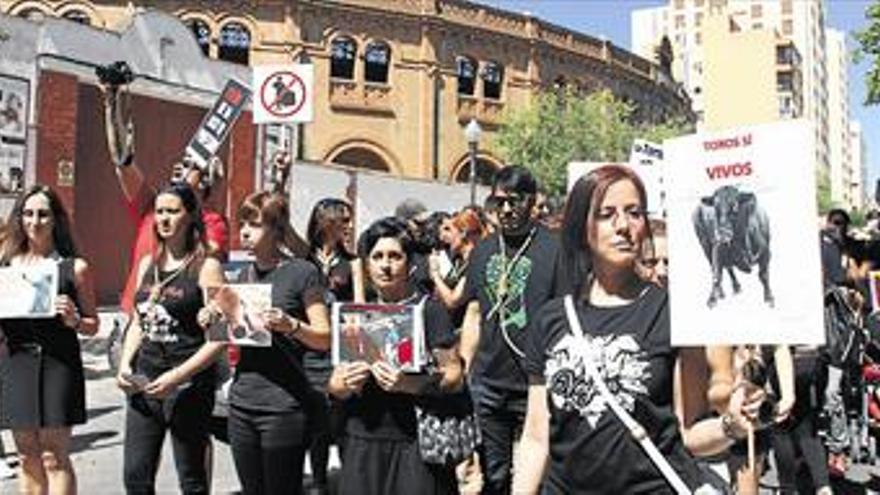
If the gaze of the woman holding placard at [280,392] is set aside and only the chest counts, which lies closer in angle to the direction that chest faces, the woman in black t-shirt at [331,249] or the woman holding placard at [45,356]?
the woman holding placard

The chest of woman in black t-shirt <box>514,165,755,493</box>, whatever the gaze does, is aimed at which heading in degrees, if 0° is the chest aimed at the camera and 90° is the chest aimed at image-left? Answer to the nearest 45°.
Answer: approximately 0°

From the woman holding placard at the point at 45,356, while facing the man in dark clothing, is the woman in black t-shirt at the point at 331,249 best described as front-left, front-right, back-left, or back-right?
front-left

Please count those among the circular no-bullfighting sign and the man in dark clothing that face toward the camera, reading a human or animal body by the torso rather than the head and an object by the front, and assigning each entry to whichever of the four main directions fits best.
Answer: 2

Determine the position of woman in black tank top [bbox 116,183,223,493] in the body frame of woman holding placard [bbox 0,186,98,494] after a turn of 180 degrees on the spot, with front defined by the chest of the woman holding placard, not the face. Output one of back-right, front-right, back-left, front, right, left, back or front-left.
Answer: back-right

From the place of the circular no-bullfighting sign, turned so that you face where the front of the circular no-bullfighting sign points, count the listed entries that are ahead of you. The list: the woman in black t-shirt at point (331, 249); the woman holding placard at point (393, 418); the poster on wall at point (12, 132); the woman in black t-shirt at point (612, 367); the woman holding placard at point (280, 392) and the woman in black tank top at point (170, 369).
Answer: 5

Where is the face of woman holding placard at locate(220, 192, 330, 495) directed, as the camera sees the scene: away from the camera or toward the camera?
toward the camera

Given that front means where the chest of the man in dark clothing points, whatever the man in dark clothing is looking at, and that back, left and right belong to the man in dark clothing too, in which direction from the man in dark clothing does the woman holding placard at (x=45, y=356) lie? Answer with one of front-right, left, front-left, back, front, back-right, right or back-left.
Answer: right

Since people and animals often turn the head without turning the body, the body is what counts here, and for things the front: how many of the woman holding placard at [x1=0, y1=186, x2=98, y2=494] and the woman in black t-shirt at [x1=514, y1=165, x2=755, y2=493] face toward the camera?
2

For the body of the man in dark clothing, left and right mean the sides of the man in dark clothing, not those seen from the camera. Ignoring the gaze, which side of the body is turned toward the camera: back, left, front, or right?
front

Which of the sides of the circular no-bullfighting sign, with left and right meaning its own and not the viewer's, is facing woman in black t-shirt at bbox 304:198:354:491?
front

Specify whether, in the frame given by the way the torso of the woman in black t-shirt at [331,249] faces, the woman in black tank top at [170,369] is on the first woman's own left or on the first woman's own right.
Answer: on the first woman's own right

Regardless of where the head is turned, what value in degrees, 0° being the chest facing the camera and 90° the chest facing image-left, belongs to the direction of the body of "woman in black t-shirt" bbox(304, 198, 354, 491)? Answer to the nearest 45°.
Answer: approximately 315°

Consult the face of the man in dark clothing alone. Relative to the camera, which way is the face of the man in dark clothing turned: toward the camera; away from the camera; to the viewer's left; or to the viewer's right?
toward the camera
